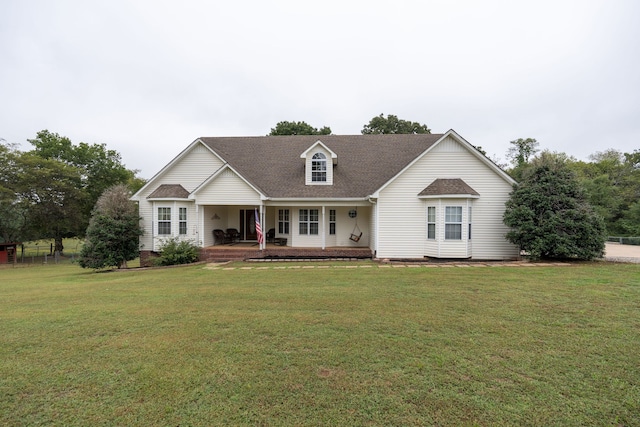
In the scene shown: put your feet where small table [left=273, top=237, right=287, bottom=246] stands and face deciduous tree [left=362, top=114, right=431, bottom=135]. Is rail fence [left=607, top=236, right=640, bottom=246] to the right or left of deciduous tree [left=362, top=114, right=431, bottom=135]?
right

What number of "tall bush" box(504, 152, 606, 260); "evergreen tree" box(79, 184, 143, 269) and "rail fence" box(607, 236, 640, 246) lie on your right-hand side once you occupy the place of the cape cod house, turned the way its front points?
1

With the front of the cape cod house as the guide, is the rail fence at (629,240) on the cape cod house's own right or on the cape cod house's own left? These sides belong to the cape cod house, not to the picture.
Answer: on the cape cod house's own left

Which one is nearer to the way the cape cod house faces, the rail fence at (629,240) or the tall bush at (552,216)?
the tall bush

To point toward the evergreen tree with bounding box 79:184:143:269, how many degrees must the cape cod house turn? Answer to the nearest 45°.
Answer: approximately 90° to its right

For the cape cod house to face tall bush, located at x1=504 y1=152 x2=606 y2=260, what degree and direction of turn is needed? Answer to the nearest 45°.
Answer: approximately 45° to its left

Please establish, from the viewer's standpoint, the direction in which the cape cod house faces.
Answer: facing the viewer

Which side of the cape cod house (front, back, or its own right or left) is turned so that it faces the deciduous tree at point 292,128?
back

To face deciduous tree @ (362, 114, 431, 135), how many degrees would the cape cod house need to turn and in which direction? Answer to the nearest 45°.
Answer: approximately 180°
